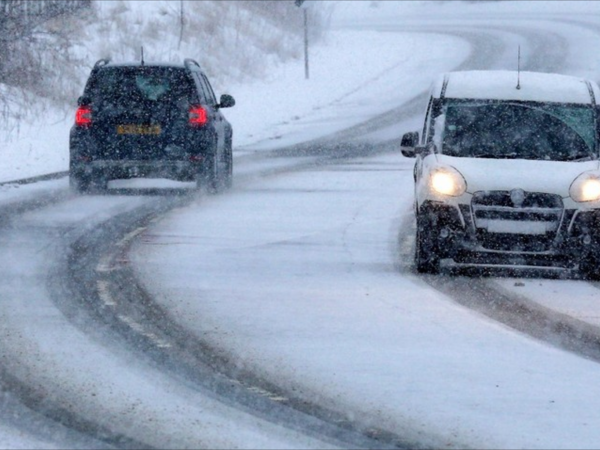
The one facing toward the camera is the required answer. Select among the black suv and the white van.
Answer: the white van

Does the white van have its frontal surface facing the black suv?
no

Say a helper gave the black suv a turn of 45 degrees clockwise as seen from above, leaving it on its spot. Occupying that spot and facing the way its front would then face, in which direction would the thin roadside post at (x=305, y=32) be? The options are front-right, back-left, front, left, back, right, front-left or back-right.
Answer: front-left

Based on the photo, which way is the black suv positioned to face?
away from the camera

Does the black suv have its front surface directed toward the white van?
no

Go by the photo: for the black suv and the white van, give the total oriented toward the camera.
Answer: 1

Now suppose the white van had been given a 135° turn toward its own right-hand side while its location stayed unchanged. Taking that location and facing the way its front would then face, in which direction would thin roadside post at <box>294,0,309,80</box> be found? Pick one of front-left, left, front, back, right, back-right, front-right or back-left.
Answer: front-right

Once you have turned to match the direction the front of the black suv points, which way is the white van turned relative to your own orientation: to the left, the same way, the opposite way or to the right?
the opposite way

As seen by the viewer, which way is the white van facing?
toward the camera
